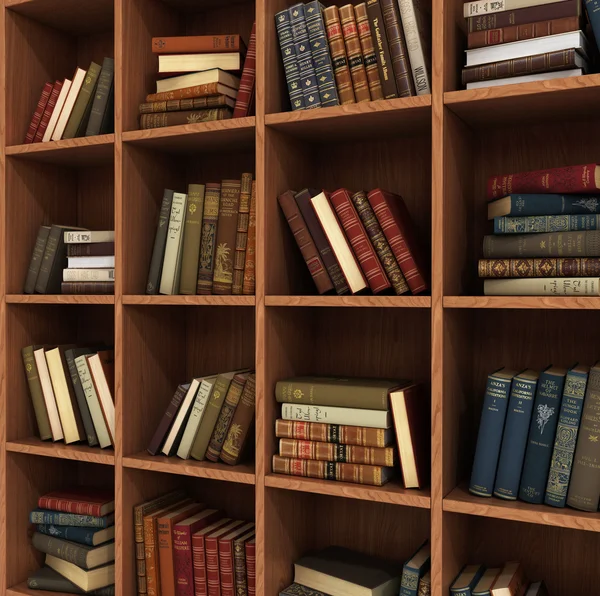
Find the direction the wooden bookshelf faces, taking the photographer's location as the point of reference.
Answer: facing the viewer and to the left of the viewer
